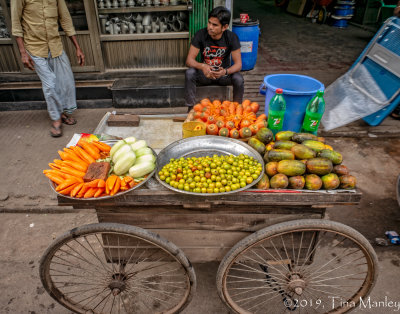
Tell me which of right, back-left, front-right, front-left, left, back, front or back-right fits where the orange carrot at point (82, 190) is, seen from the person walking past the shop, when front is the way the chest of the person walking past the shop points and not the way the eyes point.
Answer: front

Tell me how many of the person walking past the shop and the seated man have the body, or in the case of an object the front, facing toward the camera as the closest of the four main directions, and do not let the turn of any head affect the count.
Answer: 2

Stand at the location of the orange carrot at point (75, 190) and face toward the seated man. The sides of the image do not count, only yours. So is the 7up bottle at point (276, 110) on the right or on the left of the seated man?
right

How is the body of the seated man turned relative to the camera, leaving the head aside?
toward the camera

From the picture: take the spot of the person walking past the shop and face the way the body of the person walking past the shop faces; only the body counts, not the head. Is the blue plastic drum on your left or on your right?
on your left

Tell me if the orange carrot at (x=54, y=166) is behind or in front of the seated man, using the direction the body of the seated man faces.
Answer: in front

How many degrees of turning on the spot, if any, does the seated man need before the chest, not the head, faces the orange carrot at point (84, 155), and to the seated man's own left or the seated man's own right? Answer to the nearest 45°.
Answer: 0° — they already face it

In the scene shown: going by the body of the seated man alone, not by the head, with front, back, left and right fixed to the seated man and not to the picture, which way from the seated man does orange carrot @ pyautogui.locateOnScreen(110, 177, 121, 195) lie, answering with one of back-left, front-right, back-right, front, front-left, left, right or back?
front

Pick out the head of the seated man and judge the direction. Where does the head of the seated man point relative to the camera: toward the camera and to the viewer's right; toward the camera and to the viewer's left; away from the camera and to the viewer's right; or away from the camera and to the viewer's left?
toward the camera and to the viewer's left

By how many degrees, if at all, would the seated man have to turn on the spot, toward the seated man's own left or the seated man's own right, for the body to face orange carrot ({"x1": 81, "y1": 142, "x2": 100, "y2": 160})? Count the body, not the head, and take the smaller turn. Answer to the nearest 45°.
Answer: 0° — they already face it

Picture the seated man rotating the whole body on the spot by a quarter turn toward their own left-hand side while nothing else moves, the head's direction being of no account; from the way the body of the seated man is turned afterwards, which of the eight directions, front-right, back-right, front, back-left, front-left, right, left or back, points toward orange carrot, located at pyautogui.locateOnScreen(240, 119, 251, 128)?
right

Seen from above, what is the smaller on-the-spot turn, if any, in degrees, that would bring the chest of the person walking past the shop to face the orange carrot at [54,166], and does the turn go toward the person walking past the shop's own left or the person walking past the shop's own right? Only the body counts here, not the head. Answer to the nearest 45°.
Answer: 0° — they already face it

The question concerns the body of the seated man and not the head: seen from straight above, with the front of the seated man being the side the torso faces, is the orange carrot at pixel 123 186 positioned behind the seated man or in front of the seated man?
in front

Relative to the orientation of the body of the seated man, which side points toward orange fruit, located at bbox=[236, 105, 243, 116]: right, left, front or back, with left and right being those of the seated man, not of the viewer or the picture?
front

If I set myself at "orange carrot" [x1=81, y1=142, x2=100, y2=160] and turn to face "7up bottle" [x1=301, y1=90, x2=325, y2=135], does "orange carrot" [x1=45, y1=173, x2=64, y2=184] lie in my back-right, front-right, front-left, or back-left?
back-right

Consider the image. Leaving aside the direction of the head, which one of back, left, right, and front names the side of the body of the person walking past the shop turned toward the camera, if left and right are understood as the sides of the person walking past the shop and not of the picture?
front

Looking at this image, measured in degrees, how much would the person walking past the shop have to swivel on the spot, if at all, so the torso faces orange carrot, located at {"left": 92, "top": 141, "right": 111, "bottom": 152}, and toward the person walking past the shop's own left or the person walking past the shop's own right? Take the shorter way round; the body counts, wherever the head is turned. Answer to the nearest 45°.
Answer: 0° — they already face it
